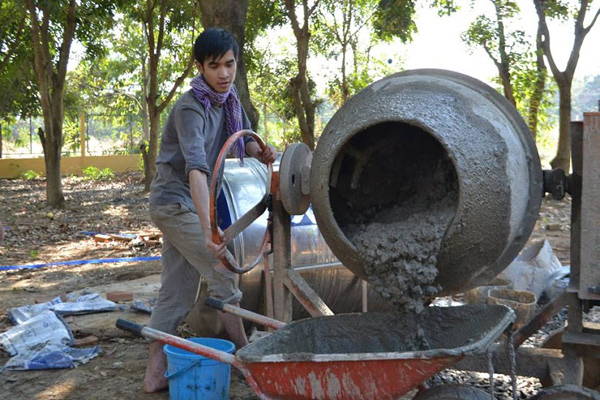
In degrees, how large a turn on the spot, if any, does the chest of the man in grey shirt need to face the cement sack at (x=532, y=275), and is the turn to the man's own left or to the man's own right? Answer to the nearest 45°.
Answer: approximately 90° to the man's own left

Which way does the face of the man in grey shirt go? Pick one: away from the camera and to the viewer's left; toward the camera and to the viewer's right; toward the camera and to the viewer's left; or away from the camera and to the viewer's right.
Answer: toward the camera and to the viewer's right

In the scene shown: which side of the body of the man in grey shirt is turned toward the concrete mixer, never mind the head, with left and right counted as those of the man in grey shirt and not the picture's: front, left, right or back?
front

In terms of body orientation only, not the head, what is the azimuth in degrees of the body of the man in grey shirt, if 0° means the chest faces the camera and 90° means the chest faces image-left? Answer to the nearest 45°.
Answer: approximately 315°

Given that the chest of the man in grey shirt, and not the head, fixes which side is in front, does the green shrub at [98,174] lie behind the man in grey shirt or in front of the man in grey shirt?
behind

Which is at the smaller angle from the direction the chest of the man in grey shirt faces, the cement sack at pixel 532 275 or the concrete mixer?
the concrete mixer
